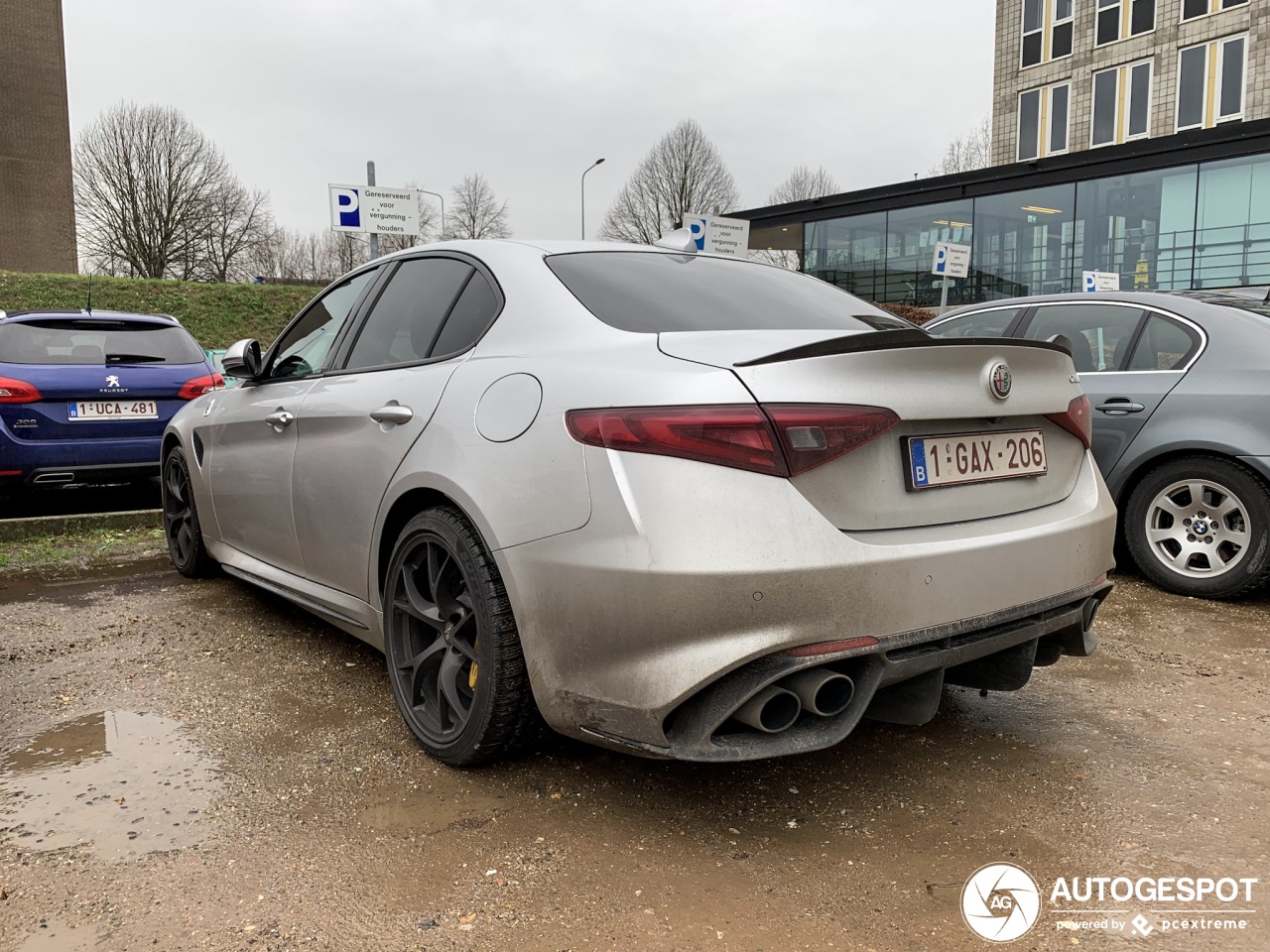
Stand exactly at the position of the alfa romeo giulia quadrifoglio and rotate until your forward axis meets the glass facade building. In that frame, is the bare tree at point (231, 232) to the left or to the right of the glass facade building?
left

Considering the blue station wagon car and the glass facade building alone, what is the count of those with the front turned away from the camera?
1

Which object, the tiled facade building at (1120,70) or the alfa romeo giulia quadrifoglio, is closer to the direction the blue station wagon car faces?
the tiled facade building

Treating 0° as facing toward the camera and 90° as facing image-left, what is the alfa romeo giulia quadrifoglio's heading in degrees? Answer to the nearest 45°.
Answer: approximately 135°

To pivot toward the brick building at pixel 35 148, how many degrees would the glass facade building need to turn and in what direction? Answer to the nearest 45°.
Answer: approximately 45° to its right

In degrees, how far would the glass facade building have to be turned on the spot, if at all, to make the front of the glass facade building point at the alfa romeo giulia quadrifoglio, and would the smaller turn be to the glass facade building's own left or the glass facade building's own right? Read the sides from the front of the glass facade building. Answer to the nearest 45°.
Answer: approximately 45° to the glass facade building's own left

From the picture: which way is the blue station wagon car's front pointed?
away from the camera

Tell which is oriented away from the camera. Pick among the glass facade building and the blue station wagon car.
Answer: the blue station wagon car

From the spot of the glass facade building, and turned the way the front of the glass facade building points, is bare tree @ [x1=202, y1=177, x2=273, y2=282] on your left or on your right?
on your right

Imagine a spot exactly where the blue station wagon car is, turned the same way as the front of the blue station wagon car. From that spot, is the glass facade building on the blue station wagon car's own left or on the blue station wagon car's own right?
on the blue station wagon car's own right

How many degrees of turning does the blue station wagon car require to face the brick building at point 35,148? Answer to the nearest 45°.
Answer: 0° — it already faces it

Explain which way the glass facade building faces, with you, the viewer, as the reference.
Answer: facing the viewer and to the left of the viewer

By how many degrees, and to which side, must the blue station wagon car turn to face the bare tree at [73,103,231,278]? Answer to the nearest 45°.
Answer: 0° — it already faces it
